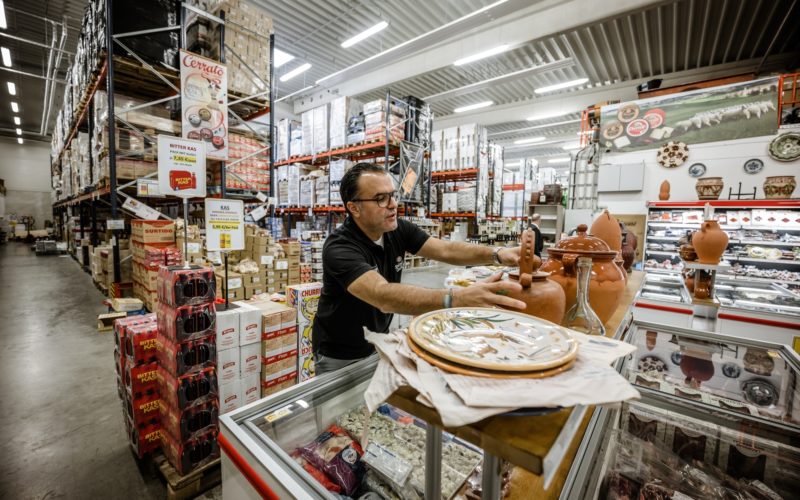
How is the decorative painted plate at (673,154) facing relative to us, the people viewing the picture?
facing the viewer

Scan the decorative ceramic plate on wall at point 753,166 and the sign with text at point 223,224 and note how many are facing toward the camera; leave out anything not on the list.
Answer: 2

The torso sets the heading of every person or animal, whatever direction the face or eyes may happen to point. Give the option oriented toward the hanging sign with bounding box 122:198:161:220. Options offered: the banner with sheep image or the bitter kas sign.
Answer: the banner with sheep image

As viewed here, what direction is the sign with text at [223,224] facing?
toward the camera

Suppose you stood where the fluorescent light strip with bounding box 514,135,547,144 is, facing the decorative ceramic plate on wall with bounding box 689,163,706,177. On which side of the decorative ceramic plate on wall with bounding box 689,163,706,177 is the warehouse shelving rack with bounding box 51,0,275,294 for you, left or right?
right

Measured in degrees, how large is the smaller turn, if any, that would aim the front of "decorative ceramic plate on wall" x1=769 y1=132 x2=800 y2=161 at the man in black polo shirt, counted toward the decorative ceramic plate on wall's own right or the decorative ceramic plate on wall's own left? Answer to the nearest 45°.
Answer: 0° — it already faces them

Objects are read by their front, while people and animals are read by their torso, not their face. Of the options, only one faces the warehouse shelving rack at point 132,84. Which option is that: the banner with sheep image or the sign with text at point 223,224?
the banner with sheep image

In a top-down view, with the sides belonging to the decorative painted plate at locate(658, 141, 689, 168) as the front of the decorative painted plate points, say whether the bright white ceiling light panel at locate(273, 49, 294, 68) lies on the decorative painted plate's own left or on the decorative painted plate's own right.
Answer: on the decorative painted plate's own right

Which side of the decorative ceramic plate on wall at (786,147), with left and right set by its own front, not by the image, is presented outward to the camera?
front

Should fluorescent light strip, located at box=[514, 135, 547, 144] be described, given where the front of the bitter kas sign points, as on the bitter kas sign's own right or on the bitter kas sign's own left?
on the bitter kas sign's own left

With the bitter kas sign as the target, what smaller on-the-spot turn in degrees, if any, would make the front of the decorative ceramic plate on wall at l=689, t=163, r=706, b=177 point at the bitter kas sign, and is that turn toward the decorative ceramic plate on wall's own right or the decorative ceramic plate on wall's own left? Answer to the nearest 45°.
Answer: approximately 45° to the decorative ceramic plate on wall's own right

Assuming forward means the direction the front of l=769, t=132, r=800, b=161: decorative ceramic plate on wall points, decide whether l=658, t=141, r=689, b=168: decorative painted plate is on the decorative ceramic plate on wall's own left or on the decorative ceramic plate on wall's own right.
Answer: on the decorative ceramic plate on wall's own right

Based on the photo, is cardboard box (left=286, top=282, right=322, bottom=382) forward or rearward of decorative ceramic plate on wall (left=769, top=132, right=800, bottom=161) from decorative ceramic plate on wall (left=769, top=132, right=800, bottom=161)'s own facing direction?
forward

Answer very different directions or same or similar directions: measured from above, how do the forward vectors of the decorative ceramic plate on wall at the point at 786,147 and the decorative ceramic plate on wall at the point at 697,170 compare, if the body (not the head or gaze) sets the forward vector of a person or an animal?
same or similar directions

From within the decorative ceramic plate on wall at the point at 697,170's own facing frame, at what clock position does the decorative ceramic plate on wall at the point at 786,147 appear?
the decorative ceramic plate on wall at the point at 786,147 is roughly at 9 o'clock from the decorative ceramic plate on wall at the point at 697,170.

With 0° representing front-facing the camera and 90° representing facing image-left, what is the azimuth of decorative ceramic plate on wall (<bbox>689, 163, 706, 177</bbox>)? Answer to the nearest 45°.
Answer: approximately 0°

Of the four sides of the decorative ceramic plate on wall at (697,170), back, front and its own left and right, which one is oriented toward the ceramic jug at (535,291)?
front

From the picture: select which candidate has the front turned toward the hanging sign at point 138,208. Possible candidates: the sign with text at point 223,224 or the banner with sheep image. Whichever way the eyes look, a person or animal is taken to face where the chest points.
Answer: the banner with sheep image
